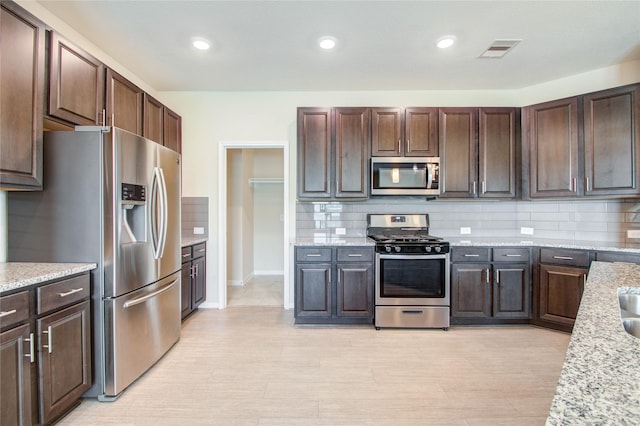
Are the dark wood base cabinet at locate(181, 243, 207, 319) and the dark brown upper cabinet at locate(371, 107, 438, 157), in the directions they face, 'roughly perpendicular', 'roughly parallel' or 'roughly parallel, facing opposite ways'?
roughly perpendicular

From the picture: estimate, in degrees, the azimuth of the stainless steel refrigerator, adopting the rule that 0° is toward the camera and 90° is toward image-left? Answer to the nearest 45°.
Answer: approximately 315°

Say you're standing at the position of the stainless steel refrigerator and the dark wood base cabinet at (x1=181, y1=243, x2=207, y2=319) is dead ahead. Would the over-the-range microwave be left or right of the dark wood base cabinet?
right

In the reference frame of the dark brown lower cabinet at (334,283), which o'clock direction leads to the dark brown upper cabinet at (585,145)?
The dark brown upper cabinet is roughly at 9 o'clock from the dark brown lower cabinet.

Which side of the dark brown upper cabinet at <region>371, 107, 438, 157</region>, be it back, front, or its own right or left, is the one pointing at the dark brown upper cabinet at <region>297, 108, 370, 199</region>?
right

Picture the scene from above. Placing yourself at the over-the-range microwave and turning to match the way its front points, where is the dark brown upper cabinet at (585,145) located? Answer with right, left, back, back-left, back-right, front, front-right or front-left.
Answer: left

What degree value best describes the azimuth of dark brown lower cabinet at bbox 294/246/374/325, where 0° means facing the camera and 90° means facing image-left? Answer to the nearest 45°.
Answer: approximately 0°

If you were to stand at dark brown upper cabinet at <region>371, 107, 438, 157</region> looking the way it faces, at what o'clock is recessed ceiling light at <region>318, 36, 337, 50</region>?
The recessed ceiling light is roughly at 1 o'clock from the dark brown upper cabinet.

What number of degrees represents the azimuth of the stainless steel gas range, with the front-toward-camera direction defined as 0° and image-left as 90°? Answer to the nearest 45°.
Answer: approximately 0°
